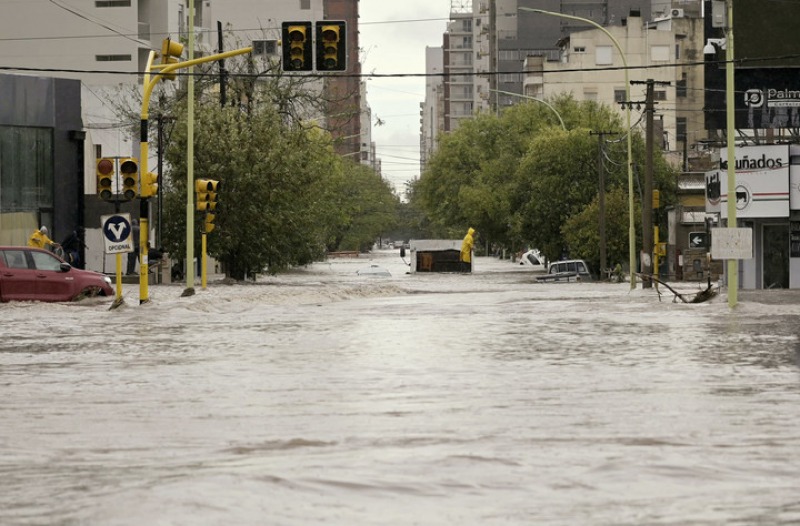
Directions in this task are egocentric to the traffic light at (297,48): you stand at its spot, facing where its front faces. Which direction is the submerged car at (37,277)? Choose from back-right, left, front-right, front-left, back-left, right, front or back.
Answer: back-right

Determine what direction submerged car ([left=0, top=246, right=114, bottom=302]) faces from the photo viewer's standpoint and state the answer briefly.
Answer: facing to the right of the viewer

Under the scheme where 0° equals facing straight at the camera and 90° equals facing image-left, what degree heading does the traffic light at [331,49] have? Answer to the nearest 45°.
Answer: approximately 0°

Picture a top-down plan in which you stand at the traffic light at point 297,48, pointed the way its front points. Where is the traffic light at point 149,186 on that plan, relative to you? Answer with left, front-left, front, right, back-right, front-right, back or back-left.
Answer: back-right

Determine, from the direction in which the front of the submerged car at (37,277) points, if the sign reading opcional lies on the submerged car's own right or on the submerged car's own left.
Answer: on the submerged car's own right
